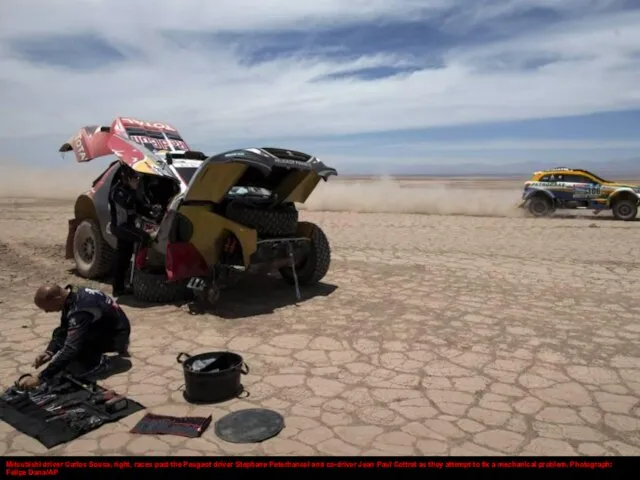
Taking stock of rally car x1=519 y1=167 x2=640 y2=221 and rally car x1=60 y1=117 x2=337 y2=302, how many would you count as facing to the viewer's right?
1

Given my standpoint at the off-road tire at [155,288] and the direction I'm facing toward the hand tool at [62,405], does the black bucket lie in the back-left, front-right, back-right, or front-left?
front-left

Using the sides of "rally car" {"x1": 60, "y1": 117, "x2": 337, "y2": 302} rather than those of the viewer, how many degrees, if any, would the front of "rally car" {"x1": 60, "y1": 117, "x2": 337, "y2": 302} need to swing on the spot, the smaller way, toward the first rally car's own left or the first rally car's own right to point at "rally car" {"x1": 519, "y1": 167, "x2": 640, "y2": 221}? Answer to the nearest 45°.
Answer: approximately 90° to the first rally car's own right

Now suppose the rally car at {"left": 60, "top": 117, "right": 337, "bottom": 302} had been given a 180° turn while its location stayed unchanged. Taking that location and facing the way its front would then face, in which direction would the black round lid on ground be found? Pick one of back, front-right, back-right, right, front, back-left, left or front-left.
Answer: front-right

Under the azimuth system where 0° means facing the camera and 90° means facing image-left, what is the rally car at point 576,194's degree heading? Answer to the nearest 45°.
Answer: approximately 270°

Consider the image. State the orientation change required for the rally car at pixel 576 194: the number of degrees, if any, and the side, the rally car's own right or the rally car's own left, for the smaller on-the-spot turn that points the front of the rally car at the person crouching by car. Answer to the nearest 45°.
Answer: approximately 90° to the rally car's own right

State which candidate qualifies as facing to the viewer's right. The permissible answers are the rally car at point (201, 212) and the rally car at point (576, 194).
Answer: the rally car at point (576, 194)

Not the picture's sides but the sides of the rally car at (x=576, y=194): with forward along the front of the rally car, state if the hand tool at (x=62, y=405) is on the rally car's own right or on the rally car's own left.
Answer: on the rally car's own right

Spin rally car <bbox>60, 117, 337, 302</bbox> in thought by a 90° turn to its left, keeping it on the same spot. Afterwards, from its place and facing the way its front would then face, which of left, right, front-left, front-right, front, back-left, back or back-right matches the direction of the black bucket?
front-left

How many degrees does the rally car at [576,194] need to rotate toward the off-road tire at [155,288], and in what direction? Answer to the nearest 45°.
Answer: approximately 90° to its right

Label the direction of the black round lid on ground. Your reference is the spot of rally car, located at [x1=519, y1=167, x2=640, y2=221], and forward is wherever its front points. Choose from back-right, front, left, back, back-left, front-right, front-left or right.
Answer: right

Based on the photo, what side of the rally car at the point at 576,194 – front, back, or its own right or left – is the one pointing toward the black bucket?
right

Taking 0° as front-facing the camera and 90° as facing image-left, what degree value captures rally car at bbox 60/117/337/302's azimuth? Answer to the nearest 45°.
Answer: approximately 135°
